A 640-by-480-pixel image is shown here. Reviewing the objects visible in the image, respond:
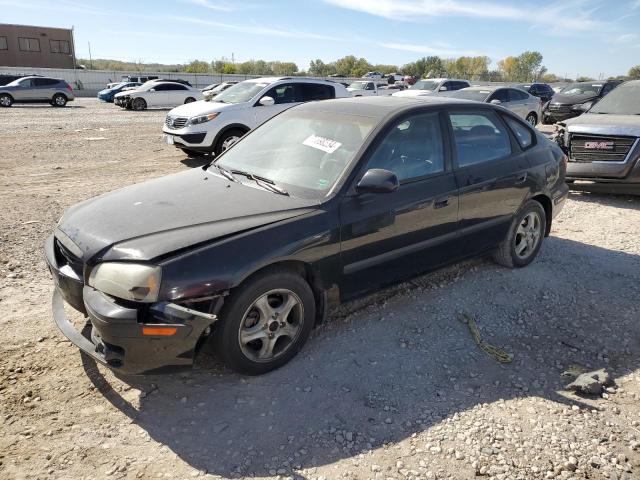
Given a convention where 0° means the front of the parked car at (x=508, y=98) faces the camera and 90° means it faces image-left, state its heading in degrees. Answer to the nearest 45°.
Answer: approximately 45°

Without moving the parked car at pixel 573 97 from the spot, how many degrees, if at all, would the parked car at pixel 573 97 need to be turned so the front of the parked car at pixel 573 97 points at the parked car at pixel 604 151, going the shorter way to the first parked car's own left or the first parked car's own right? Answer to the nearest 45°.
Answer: approximately 45° to the first parked car's own left

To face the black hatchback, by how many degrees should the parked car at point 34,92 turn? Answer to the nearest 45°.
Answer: approximately 90° to its left

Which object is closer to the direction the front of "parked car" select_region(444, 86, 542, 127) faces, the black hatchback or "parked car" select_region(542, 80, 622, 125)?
the black hatchback

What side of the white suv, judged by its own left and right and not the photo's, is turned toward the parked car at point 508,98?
back

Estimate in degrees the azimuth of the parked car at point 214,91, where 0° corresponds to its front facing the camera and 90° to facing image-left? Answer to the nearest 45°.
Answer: approximately 45°

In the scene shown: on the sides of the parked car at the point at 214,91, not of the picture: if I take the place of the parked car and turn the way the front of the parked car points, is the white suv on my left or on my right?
on my left

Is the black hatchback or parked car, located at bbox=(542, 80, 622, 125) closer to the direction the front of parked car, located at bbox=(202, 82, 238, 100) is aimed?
the black hatchback

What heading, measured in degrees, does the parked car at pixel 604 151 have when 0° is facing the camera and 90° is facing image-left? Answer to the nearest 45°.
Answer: approximately 45°

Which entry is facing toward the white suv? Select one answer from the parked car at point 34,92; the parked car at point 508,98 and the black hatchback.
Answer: the parked car at point 508,98

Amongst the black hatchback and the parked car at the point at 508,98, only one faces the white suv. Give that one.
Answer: the parked car
